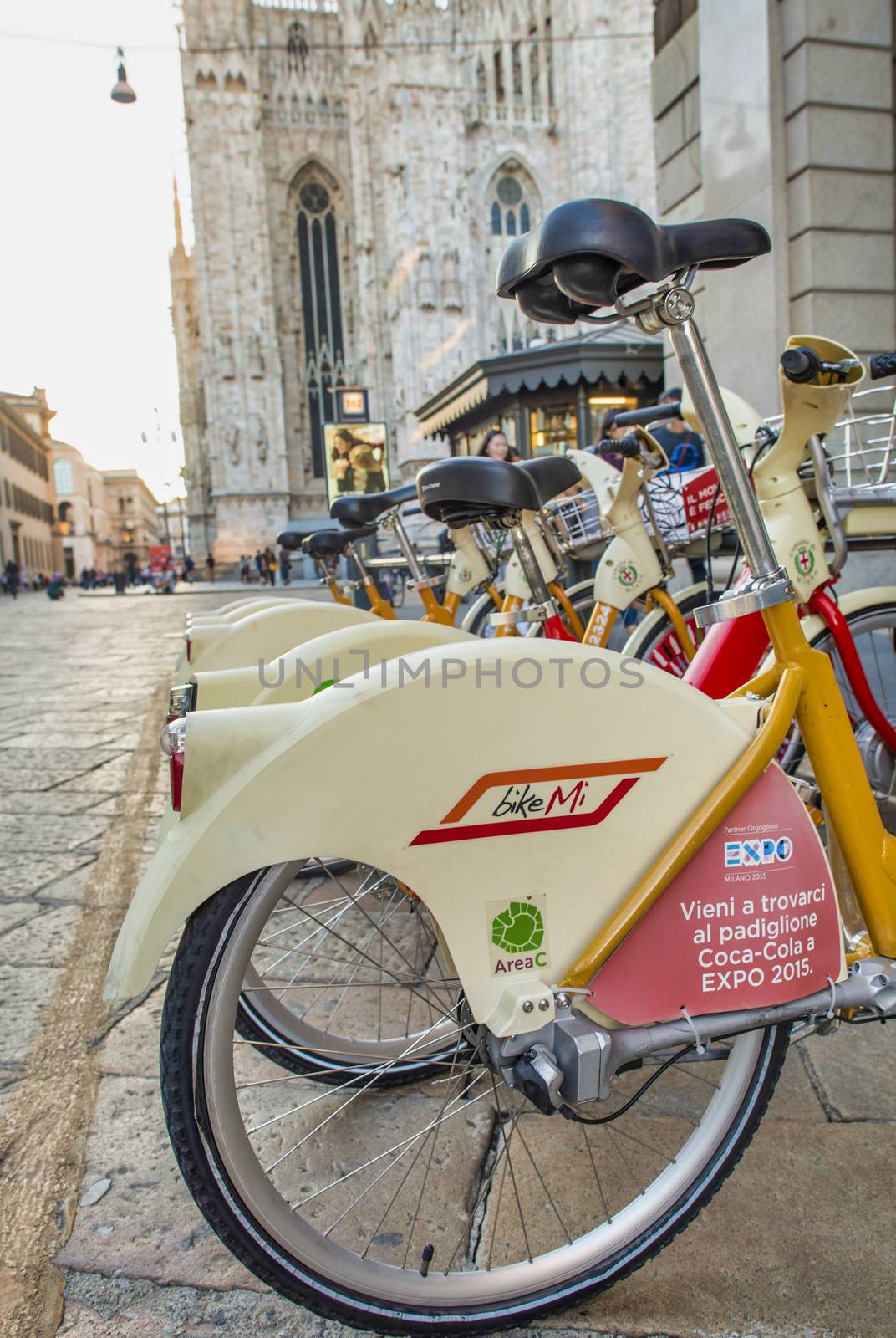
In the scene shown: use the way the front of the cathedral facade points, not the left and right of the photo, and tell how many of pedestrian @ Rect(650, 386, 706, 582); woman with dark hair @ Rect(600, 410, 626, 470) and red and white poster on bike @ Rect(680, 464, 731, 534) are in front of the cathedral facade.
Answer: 3

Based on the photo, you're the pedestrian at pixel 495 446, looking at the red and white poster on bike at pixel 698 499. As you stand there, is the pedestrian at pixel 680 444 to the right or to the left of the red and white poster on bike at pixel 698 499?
left

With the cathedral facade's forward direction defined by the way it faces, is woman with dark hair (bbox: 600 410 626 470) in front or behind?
in front

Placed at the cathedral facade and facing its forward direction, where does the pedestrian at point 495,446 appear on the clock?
The pedestrian is roughly at 12 o'clock from the cathedral facade.

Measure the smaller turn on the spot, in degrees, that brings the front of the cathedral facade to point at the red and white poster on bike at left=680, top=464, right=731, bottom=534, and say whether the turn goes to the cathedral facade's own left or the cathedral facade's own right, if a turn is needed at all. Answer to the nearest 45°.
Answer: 0° — it already faces it

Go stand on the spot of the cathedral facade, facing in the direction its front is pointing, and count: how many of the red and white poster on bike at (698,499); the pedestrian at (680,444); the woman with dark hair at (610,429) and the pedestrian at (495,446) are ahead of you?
4

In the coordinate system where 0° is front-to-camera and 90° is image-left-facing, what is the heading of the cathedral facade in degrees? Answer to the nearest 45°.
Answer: approximately 0°

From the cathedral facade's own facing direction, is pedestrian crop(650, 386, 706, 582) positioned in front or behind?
in front
